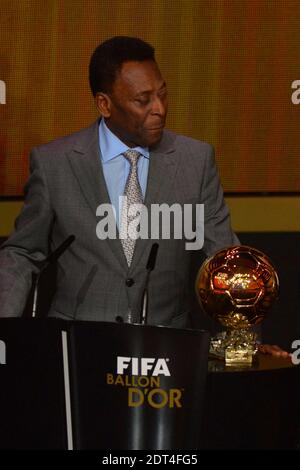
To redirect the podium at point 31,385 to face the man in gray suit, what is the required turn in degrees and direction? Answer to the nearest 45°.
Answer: approximately 180°

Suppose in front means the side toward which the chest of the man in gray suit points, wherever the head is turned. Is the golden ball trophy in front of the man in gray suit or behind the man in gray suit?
in front

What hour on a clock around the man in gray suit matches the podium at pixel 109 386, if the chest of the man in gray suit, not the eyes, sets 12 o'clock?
The podium is roughly at 12 o'clock from the man in gray suit.
